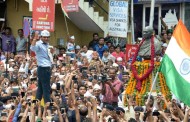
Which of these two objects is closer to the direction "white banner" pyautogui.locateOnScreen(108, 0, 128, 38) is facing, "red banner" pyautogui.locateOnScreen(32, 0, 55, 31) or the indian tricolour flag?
the indian tricolour flag

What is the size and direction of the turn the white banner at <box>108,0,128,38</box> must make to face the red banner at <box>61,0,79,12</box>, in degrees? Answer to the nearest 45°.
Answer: approximately 90° to its right

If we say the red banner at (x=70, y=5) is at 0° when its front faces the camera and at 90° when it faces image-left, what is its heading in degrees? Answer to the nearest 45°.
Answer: approximately 0°

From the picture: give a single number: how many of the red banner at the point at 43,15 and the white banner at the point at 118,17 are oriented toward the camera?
2

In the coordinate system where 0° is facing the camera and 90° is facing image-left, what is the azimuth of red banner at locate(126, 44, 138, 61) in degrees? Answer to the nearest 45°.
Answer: approximately 0°
